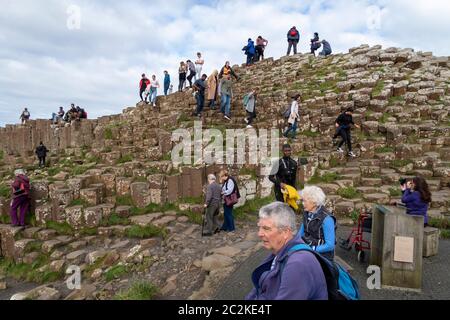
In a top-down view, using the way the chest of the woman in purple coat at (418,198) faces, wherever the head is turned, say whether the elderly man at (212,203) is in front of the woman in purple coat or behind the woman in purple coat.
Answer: in front

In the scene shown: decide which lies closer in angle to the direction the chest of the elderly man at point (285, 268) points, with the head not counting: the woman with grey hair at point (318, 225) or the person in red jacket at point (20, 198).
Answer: the person in red jacket

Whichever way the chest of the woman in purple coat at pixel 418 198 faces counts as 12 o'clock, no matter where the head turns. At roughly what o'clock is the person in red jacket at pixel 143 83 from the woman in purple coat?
The person in red jacket is roughly at 1 o'clock from the woman in purple coat.

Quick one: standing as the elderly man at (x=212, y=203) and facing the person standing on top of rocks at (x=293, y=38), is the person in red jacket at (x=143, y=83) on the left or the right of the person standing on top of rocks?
left

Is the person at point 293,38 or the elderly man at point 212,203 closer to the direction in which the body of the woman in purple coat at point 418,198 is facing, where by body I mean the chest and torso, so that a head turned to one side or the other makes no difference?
the elderly man

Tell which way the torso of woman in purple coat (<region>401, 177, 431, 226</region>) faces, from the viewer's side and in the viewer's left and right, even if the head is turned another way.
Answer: facing to the left of the viewer

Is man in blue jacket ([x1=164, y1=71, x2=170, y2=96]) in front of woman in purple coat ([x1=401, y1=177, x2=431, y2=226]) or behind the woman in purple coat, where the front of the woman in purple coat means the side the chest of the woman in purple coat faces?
in front

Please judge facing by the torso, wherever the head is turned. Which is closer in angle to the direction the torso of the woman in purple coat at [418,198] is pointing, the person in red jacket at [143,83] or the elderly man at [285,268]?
the person in red jacket

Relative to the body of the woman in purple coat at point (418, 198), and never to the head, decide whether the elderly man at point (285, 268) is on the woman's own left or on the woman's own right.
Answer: on the woman's own left
